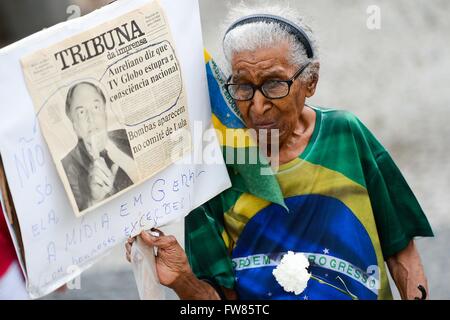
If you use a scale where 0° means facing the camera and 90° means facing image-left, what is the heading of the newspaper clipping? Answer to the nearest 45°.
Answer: approximately 0°
